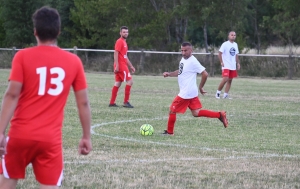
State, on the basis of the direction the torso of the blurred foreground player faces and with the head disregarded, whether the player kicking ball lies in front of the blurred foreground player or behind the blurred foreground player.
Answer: in front

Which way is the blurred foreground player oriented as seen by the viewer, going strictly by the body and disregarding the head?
away from the camera

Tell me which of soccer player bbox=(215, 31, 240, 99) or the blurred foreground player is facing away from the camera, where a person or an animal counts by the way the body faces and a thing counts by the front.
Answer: the blurred foreground player

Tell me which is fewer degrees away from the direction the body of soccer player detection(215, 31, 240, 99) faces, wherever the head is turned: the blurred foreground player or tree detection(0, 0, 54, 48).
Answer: the blurred foreground player

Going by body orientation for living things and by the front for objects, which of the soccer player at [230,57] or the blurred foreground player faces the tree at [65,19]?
the blurred foreground player

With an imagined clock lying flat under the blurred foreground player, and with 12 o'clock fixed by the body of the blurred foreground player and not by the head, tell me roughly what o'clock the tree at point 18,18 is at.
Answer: The tree is roughly at 12 o'clock from the blurred foreground player.

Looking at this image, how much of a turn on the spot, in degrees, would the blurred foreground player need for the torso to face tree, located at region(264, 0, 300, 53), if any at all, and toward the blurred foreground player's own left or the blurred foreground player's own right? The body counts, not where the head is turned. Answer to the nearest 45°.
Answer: approximately 45° to the blurred foreground player's own right

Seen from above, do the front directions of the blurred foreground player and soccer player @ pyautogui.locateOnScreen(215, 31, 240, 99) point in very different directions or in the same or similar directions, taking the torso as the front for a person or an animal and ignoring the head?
very different directions

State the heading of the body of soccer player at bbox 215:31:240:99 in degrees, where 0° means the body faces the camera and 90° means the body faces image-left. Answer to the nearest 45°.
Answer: approximately 315°

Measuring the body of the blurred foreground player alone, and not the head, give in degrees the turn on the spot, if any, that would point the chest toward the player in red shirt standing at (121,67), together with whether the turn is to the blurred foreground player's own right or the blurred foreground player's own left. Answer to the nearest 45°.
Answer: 0° — they already face them

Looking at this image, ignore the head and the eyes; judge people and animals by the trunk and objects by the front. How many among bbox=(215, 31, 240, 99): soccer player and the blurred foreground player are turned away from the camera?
1

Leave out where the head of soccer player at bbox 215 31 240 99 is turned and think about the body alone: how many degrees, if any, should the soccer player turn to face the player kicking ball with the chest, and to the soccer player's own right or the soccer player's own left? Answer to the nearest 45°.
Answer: approximately 45° to the soccer player's own right

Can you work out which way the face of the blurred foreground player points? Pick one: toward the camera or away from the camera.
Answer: away from the camera

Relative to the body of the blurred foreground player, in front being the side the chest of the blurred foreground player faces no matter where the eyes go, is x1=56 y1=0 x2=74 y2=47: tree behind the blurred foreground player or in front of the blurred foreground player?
in front

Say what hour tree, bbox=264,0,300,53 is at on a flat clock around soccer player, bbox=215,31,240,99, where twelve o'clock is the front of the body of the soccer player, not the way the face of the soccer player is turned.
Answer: The tree is roughly at 8 o'clock from the soccer player.
